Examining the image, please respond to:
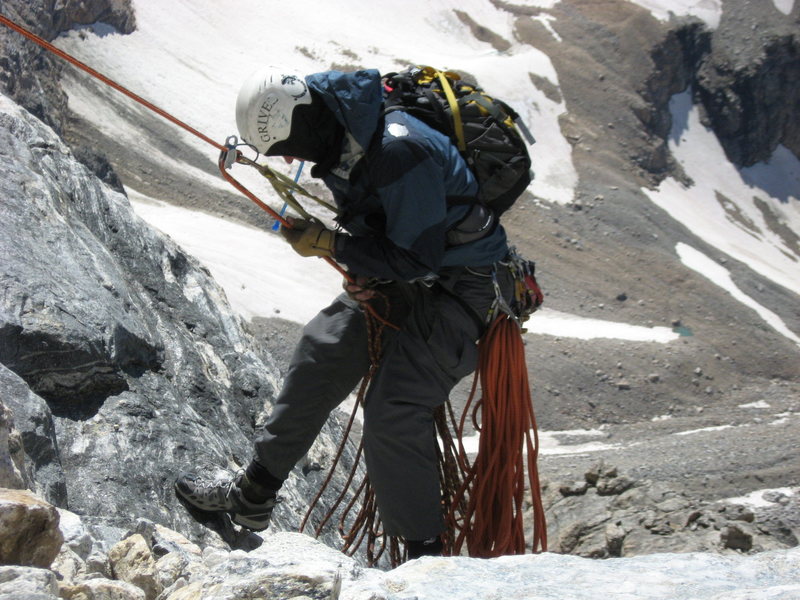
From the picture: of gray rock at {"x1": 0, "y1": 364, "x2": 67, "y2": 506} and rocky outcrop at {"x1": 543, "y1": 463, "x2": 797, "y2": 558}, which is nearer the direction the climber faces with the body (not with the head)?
the gray rock

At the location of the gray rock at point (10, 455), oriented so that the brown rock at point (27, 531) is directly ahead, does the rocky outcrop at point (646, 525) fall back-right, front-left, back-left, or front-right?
back-left

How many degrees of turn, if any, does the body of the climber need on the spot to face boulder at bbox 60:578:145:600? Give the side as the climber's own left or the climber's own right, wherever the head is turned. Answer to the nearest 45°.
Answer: approximately 90° to the climber's own left

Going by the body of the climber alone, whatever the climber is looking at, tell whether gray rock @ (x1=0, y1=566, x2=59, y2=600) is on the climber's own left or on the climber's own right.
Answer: on the climber's own left

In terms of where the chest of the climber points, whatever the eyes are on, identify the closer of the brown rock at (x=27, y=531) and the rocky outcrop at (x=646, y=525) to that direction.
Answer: the brown rock

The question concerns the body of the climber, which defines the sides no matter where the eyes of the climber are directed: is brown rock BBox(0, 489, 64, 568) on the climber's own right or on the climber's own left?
on the climber's own left

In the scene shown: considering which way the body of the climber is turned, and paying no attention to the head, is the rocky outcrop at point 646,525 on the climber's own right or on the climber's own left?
on the climber's own right

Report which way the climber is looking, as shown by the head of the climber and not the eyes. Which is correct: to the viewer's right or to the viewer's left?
to the viewer's left

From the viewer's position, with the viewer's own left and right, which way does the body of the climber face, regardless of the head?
facing to the left of the viewer

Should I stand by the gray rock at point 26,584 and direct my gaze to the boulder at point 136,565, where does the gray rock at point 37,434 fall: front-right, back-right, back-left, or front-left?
front-left

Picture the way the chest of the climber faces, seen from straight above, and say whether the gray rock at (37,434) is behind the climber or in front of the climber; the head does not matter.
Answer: in front

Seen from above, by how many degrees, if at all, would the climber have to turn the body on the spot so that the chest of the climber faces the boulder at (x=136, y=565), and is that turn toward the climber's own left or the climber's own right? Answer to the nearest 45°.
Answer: approximately 90° to the climber's own left

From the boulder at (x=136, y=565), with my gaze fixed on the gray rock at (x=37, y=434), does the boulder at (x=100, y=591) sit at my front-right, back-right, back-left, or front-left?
back-left
